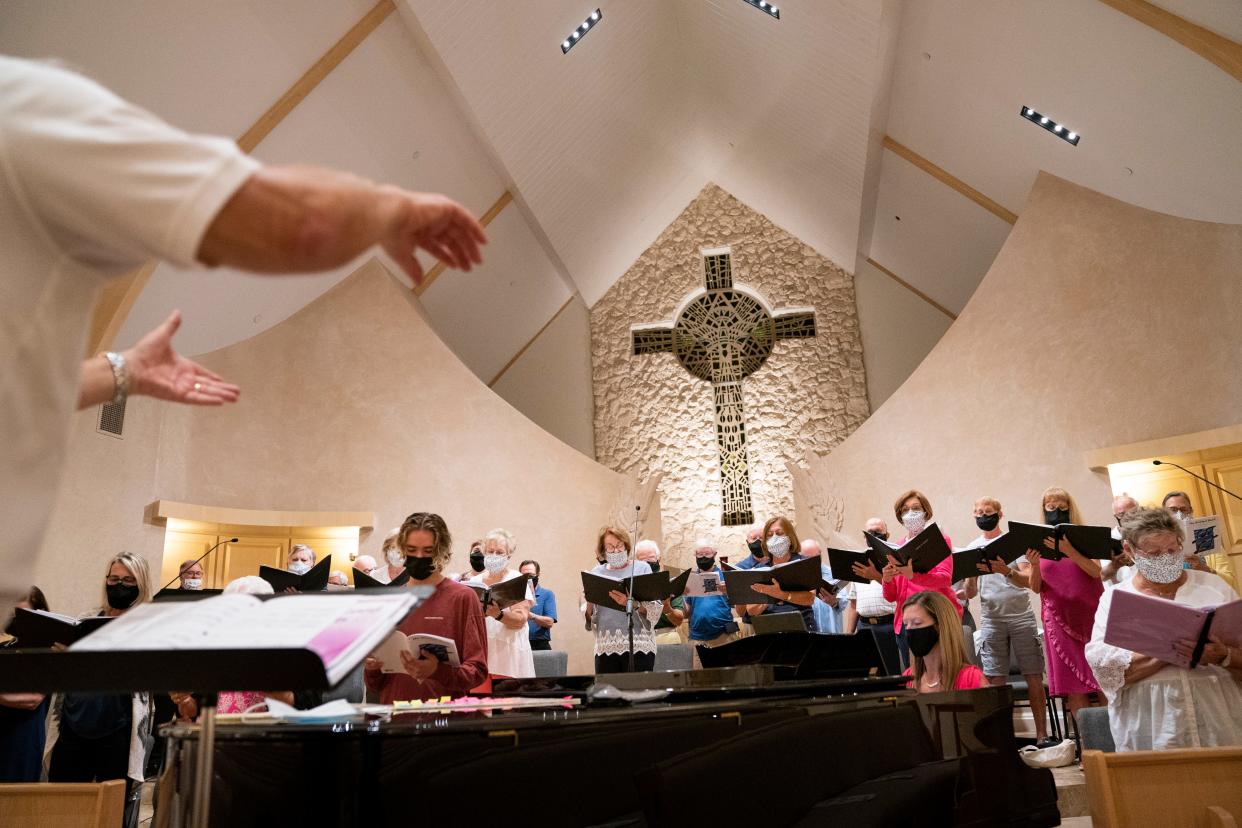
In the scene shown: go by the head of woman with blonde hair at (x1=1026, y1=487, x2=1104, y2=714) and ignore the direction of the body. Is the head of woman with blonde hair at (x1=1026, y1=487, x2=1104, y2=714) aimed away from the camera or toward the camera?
toward the camera

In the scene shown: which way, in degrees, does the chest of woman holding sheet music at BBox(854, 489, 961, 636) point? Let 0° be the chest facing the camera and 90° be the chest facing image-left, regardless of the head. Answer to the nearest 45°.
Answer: approximately 45°

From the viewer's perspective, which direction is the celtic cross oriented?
toward the camera

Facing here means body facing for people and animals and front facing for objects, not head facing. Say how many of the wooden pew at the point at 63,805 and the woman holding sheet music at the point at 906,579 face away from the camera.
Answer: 1

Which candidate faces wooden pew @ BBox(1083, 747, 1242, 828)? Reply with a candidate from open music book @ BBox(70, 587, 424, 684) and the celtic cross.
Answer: the celtic cross

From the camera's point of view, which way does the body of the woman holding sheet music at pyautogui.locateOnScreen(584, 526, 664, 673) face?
toward the camera

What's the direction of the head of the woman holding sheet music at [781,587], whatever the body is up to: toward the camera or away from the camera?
toward the camera

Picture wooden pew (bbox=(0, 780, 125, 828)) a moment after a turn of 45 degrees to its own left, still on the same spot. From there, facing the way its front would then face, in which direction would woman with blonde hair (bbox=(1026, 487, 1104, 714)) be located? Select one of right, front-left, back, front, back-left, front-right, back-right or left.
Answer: back-right

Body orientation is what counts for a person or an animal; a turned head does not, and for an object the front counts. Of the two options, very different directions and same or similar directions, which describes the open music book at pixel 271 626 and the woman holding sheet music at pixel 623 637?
same or similar directions

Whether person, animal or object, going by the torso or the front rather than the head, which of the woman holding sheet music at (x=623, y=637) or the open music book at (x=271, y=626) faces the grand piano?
the woman holding sheet music

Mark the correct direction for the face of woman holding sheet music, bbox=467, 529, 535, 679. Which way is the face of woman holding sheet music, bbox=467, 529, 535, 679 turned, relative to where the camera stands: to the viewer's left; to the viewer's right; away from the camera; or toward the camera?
toward the camera

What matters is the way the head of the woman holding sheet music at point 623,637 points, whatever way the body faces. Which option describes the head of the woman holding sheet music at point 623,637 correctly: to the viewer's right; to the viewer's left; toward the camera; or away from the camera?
toward the camera

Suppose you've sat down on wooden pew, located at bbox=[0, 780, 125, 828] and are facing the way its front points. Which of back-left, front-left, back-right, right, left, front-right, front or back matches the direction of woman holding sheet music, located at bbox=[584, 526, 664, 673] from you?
front-right
